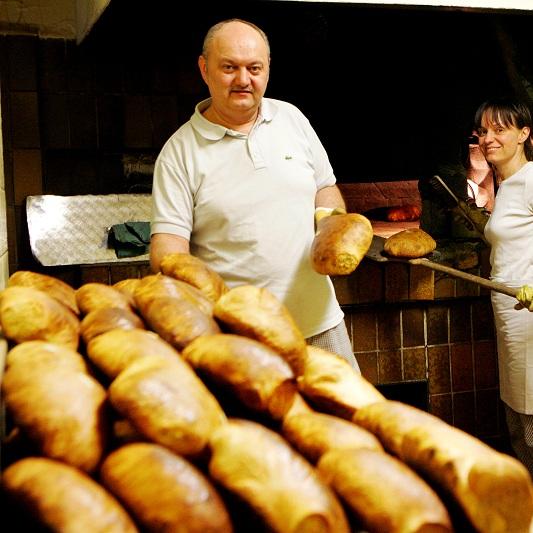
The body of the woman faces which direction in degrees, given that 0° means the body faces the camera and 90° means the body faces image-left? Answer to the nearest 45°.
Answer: approximately 45°

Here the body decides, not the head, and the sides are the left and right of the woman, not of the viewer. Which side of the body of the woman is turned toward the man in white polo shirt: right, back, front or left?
front

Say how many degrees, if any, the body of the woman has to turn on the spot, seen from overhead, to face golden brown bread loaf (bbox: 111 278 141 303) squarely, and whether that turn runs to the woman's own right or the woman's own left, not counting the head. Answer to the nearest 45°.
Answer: approximately 45° to the woman's own left

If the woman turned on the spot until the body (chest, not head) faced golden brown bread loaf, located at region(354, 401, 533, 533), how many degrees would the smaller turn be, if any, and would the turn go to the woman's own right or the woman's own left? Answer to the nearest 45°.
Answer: approximately 45° to the woman's own left

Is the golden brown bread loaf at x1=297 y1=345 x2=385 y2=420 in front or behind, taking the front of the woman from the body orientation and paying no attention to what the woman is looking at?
in front

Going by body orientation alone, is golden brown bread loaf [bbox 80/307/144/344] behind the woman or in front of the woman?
in front

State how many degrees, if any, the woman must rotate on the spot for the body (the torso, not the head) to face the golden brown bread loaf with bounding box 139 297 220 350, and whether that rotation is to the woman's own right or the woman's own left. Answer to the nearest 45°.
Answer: approximately 45° to the woman's own left
